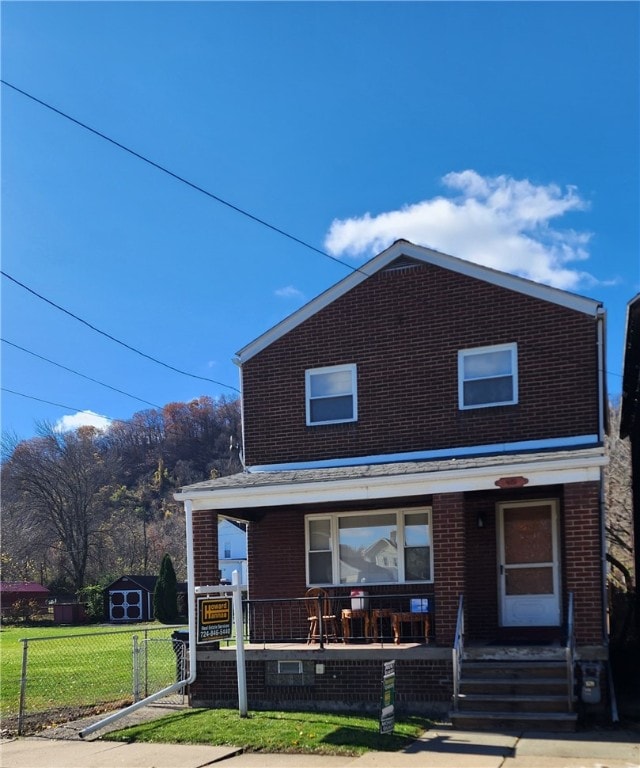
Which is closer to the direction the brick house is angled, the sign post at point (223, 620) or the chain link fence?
the sign post

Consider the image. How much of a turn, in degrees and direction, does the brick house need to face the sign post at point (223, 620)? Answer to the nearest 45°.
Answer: approximately 45° to its right

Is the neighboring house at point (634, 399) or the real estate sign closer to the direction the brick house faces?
the real estate sign

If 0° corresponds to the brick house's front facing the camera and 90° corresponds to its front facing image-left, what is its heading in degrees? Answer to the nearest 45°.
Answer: approximately 0°

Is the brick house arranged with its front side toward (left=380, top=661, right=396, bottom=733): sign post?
yes
